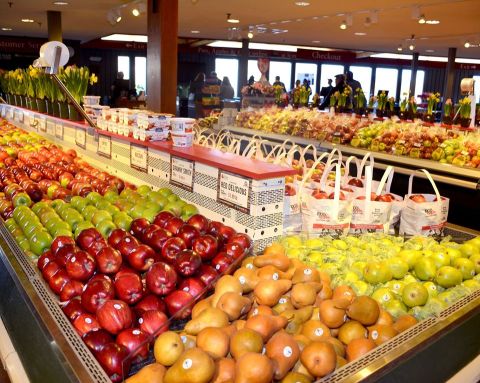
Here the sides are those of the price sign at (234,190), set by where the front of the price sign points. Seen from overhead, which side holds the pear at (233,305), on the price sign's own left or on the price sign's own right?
on the price sign's own left

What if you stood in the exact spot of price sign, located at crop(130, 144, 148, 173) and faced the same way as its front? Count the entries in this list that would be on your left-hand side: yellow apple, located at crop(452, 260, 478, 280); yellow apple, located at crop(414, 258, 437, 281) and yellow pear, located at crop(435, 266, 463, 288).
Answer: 3

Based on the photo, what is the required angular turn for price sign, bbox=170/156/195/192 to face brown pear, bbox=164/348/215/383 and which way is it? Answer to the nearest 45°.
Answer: approximately 45° to its left

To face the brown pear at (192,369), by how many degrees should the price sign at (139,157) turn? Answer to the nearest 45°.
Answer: approximately 45° to its left

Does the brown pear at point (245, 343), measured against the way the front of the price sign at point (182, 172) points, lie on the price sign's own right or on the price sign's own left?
on the price sign's own left

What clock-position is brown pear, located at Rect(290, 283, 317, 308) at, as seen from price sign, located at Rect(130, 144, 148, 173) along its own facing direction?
The brown pear is roughly at 10 o'clock from the price sign.

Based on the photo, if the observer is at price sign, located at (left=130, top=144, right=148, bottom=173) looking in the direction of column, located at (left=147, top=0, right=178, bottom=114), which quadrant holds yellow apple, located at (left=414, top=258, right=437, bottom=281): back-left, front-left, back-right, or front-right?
back-right

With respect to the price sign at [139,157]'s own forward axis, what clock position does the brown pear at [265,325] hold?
The brown pear is roughly at 10 o'clock from the price sign.

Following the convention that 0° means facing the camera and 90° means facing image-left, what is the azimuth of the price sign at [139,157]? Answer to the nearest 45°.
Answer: approximately 45°
